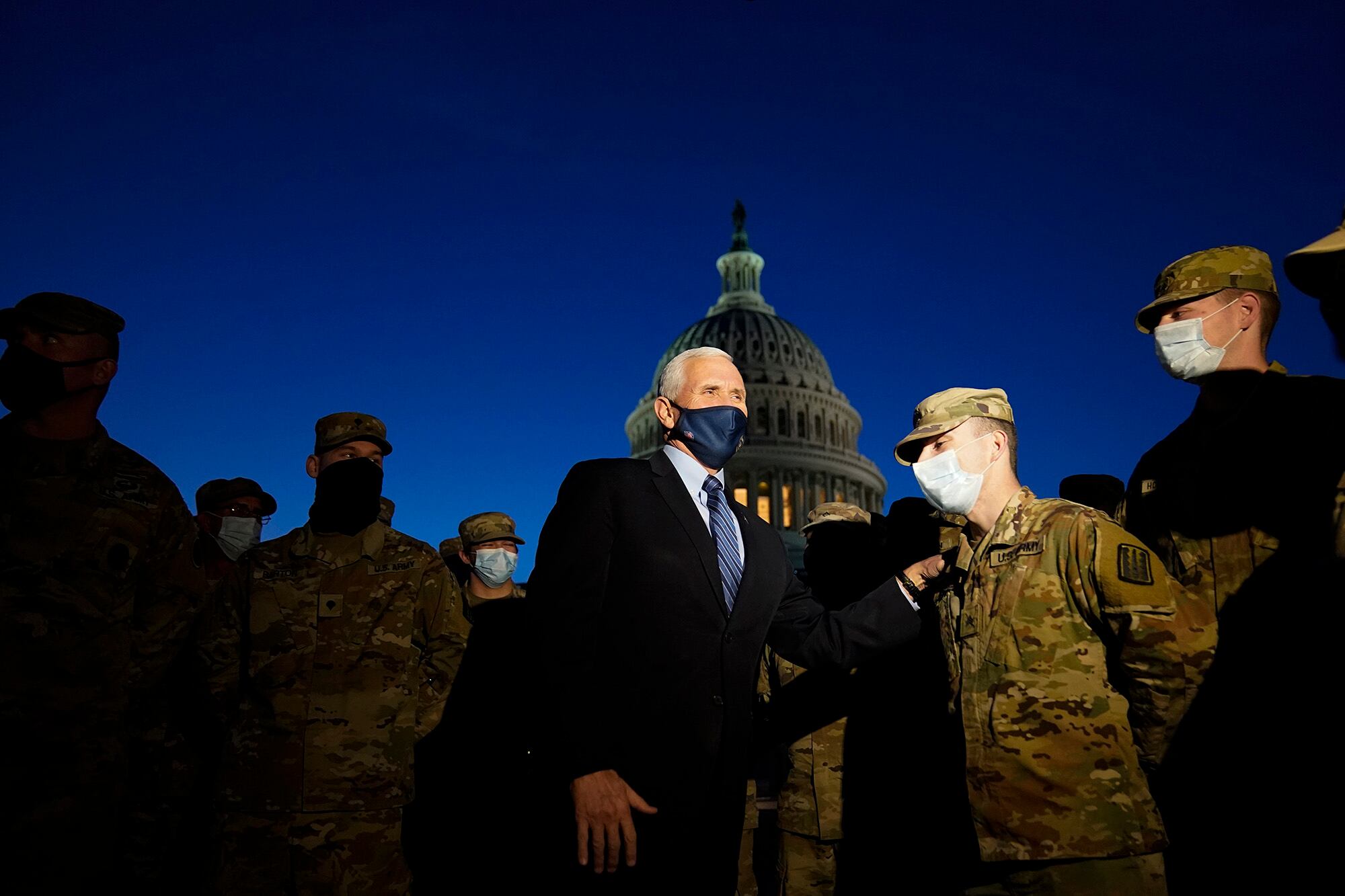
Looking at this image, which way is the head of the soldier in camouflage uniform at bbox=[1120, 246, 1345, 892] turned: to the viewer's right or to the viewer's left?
to the viewer's left

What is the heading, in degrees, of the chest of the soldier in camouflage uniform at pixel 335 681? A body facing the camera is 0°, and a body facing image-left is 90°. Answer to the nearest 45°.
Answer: approximately 0°

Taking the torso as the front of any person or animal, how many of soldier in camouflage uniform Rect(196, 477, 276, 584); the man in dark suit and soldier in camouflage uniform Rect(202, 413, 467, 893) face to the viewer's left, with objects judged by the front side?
0

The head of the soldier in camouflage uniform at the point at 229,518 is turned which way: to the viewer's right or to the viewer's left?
to the viewer's right

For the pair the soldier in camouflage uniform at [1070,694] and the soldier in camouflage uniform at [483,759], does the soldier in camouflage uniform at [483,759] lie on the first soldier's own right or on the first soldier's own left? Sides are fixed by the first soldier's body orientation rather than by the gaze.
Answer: on the first soldier's own right

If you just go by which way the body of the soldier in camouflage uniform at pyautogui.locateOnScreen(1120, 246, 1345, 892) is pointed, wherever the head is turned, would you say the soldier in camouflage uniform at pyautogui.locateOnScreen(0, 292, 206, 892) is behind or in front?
in front

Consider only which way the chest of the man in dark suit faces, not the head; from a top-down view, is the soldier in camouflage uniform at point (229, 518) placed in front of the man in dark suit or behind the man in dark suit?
behind

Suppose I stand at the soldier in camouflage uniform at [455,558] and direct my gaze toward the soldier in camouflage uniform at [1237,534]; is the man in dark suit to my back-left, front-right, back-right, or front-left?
front-right

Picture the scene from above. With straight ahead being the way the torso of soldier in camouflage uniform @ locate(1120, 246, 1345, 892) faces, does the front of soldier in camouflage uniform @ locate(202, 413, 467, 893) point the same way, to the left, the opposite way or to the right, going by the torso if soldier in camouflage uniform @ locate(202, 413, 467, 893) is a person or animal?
to the left

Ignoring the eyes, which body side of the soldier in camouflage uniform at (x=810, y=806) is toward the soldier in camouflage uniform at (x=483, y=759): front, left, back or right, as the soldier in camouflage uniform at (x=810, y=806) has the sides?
right

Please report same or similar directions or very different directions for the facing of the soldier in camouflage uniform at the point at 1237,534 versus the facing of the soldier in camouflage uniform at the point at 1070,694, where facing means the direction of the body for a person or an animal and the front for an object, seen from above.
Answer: same or similar directions

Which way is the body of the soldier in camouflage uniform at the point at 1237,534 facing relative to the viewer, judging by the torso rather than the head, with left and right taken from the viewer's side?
facing the viewer and to the left of the viewer
